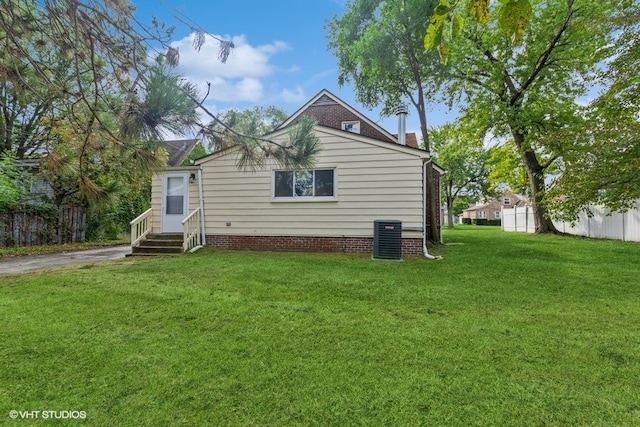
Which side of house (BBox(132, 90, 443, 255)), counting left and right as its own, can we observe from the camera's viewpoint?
back

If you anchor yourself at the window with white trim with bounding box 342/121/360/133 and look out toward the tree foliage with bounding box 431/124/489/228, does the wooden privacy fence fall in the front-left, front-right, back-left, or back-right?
back-left

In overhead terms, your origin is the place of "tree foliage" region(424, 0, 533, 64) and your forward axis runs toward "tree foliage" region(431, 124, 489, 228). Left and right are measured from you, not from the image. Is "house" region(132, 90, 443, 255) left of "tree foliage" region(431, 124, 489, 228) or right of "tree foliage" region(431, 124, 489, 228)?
left

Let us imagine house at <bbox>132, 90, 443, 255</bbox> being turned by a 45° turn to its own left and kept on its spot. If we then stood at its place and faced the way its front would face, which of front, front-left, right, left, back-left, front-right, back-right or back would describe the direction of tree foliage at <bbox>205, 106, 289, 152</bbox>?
back-left

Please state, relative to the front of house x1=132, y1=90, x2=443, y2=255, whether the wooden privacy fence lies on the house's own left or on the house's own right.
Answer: on the house's own left
